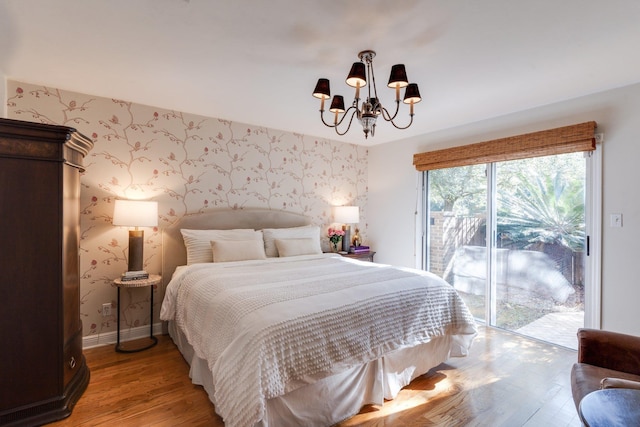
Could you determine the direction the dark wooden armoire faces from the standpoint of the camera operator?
facing to the right of the viewer

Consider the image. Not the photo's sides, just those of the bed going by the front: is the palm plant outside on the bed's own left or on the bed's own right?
on the bed's own left

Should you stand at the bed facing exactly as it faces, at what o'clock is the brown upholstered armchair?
The brown upholstered armchair is roughly at 11 o'clock from the bed.

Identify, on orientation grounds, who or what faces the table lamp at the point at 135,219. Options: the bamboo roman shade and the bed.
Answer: the bamboo roman shade

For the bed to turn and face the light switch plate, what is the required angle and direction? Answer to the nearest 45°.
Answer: approximately 45° to its left

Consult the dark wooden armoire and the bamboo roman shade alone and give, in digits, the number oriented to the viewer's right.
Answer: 1

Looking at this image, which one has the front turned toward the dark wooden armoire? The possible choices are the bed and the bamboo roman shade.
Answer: the bamboo roman shade

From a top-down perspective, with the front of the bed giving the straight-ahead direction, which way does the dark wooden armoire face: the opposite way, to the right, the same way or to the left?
to the left

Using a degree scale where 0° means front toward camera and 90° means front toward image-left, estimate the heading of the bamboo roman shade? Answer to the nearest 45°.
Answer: approximately 45°
